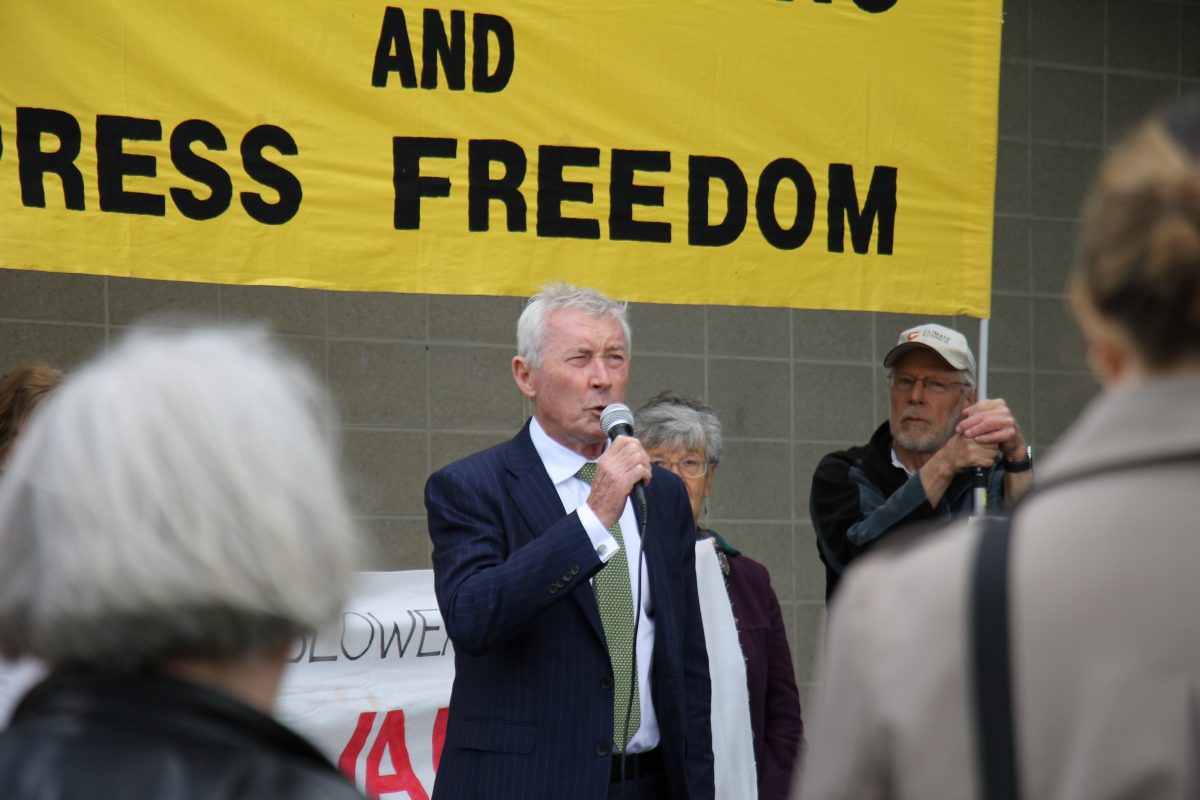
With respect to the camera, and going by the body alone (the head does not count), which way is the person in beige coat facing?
away from the camera

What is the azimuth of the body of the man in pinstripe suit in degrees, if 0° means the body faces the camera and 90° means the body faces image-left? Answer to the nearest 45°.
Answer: approximately 315°

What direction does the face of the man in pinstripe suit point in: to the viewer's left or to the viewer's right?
to the viewer's right

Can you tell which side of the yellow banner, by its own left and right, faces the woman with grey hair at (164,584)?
front

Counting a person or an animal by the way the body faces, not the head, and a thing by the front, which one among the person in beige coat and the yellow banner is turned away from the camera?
the person in beige coat

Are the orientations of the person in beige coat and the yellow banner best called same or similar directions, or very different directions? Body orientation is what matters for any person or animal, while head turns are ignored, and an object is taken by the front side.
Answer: very different directions

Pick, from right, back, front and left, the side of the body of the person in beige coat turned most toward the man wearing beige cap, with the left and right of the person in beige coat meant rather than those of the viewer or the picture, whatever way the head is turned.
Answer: front

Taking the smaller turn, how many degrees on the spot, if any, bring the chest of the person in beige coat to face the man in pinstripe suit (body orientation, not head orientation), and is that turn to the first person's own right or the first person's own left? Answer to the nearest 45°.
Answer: approximately 45° to the first person's own left

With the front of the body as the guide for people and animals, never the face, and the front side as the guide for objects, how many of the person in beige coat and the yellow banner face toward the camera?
1

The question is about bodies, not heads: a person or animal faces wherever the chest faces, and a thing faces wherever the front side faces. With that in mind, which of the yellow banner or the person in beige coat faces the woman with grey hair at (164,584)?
the yellow banner

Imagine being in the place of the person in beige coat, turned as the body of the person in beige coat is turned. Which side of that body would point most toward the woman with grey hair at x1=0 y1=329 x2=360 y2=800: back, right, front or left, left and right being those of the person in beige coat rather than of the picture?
left
